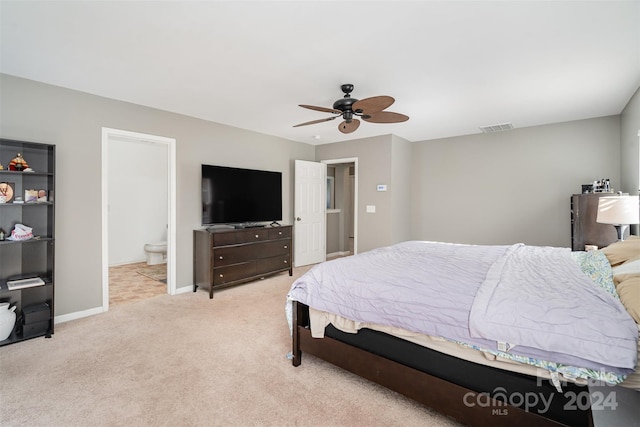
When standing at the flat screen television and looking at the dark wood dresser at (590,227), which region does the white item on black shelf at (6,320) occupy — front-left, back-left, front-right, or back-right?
back-right

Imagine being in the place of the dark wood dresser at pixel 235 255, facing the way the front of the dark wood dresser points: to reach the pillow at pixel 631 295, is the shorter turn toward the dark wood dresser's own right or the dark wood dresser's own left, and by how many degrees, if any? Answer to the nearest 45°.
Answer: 0° — it already faces it

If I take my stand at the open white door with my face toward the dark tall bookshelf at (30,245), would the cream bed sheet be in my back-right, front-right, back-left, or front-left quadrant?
front-left

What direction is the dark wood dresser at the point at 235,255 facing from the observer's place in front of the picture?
facing the viewer and to the right of the viewer

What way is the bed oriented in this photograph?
to the viewer's left

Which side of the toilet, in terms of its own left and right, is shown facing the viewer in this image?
left

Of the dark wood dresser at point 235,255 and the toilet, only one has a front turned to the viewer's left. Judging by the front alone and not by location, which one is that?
the toilet

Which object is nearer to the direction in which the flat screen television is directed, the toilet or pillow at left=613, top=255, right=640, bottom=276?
the pillow

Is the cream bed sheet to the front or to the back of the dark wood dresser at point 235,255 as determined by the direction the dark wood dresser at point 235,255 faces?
to the front

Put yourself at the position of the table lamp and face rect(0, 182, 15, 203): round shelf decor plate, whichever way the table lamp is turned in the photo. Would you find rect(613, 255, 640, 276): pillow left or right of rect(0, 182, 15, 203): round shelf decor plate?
left

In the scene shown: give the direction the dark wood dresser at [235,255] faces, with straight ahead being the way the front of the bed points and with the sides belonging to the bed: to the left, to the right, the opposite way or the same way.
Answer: the opposite way

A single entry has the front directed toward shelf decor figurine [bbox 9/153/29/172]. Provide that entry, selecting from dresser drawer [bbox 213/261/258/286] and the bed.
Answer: the bed

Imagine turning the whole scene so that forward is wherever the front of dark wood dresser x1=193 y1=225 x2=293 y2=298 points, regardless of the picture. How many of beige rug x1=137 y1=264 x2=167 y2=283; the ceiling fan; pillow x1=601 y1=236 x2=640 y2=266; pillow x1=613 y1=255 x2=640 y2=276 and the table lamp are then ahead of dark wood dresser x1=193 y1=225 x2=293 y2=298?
4

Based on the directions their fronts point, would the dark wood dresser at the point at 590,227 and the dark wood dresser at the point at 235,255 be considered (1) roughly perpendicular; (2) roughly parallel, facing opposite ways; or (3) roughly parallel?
roughly parallel, facing opposite ways

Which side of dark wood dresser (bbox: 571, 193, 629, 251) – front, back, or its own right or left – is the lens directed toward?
left

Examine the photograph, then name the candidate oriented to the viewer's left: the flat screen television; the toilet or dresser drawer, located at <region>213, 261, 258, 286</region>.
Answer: the toilet

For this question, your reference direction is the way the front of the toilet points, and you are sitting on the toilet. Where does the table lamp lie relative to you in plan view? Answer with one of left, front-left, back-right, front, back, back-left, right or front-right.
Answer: back-left

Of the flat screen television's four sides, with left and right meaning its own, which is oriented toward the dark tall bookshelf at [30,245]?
right
